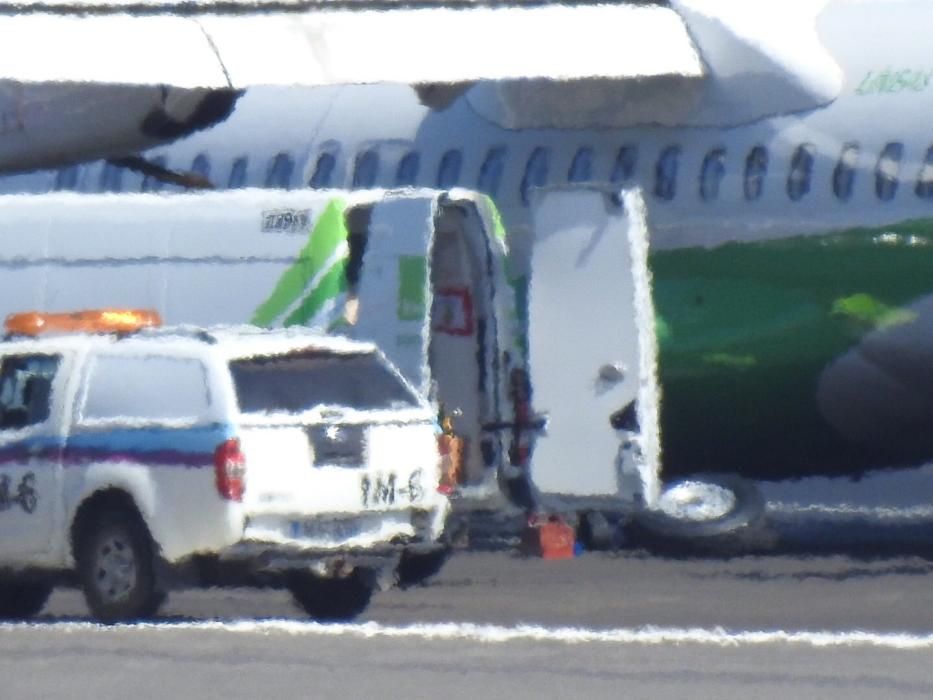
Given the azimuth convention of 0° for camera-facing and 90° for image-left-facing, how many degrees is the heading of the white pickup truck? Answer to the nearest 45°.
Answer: approximately 135°
